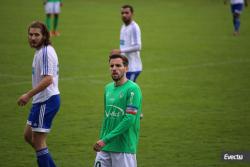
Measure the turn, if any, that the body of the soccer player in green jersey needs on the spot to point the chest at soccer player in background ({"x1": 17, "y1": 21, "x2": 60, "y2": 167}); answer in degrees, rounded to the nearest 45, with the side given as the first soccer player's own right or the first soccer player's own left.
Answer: approximately 90° to the first soccer player's own right

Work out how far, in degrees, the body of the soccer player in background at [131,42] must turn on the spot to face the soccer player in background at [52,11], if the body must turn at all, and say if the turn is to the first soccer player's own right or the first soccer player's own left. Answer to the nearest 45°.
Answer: approximately 135° to the first soccer player's own right

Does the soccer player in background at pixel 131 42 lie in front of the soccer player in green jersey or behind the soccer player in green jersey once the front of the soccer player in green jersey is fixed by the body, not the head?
behind
